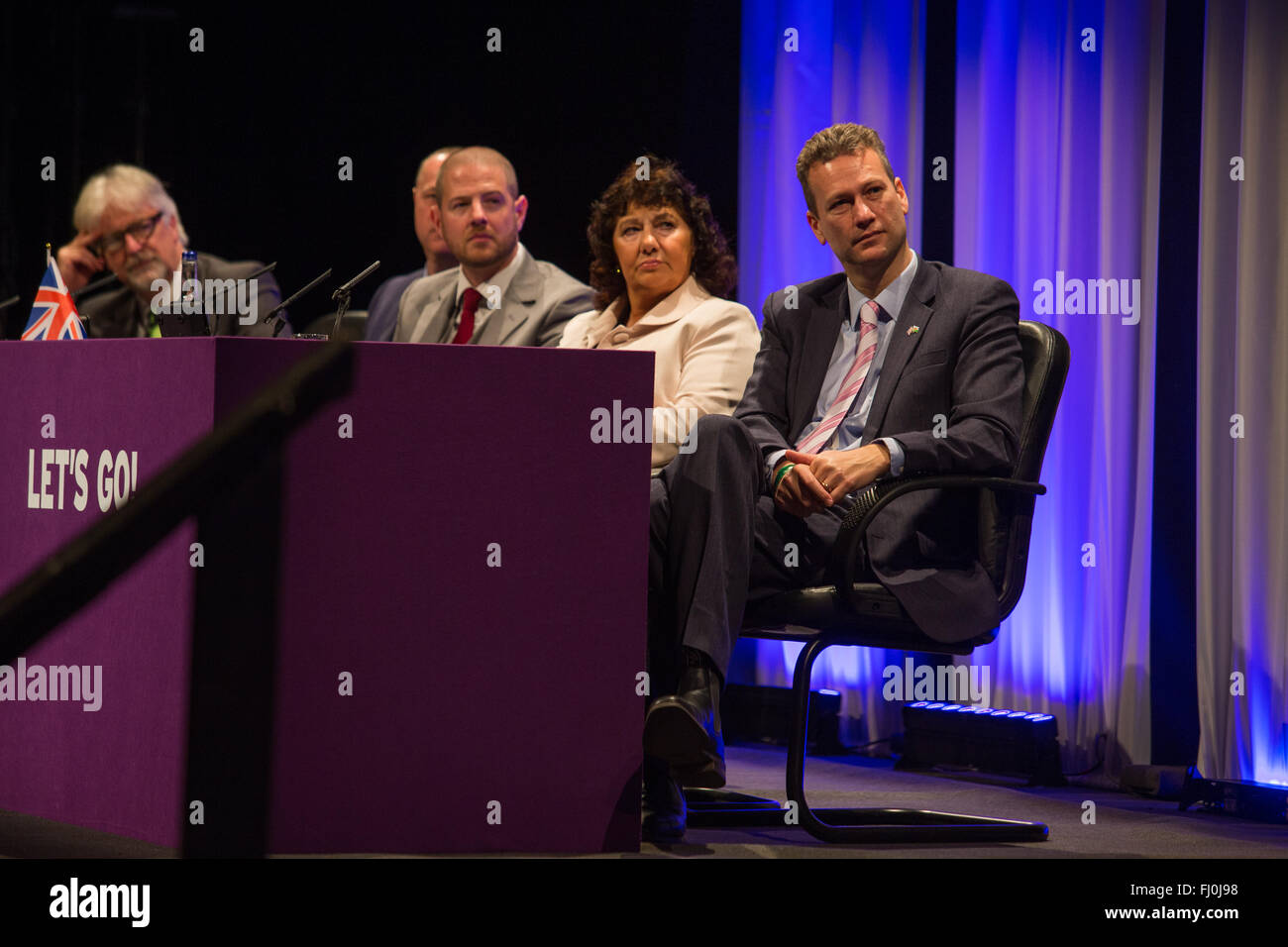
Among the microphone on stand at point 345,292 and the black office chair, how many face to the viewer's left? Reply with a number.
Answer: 1

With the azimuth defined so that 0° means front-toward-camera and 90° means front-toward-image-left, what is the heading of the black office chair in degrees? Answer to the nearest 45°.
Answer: approximately 90°

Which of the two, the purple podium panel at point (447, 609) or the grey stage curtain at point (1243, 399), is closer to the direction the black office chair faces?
the purple podium panel

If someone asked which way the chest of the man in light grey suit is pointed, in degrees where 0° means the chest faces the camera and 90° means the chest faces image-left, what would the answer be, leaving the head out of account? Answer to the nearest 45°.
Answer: approximately 45°

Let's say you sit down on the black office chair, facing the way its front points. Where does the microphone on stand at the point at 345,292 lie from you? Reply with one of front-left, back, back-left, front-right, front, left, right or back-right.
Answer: front

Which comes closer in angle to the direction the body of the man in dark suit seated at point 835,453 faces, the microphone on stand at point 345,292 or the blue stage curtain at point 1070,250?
the microphone on stand

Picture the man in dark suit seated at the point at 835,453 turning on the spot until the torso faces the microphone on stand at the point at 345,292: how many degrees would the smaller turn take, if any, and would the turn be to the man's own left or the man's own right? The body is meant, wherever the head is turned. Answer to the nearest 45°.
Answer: approximately 45° to the man's own right

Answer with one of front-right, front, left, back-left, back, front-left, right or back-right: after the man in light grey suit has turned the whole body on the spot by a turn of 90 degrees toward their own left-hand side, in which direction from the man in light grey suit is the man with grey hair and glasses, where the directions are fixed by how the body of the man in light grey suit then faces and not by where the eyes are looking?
back

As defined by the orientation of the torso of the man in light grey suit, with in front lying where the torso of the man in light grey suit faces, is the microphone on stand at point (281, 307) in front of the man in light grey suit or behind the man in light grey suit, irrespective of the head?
in front

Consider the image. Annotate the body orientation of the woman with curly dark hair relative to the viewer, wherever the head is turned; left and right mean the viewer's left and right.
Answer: facing the viewer and to the left of the viewer
